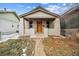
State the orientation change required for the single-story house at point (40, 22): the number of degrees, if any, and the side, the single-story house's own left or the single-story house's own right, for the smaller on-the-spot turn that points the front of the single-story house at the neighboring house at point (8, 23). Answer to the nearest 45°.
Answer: approximately 90° to the single-story house's own right

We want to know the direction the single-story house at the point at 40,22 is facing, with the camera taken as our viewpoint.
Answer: facing the viewer

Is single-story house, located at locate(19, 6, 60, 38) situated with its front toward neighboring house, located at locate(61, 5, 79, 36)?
no
